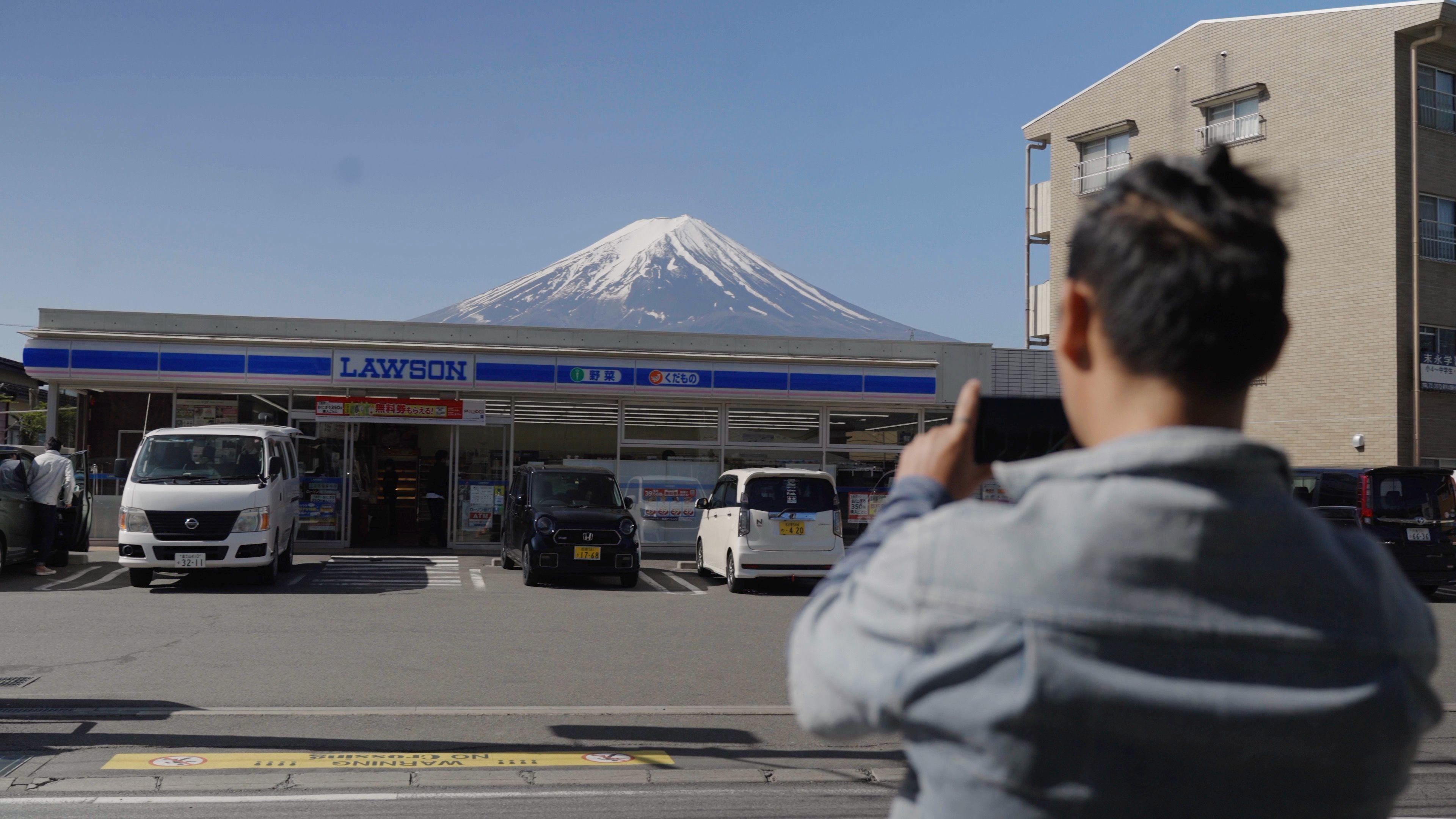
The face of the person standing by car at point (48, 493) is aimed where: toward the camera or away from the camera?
away from the camera

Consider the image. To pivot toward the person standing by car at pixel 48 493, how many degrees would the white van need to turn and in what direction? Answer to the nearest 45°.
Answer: approximately 135° to its right

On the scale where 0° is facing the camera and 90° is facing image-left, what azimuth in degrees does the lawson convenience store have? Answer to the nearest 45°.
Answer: approximately 0°

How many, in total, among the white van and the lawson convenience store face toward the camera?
2

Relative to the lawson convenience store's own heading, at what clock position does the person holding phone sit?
The person holding phone is roughly at 12 o'clock from the lawson convenience store.

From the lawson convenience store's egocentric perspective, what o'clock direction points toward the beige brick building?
The beige brick building is roughly at 9 o'clock from the lawson convenience store.

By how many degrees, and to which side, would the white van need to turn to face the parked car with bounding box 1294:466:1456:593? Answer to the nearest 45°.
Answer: approximately 90° to its left

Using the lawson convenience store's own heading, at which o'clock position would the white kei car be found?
The white kei car is roughly at 11 o'clock from the lawson convenience store.

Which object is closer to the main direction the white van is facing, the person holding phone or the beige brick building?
the person holding phone

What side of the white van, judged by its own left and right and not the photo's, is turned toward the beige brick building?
left

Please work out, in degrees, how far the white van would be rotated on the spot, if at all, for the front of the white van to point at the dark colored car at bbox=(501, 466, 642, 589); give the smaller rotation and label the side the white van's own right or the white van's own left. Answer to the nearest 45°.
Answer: approximately 90° to the white van's own left

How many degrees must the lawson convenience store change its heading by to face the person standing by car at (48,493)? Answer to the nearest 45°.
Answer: approximately 45° to its right
